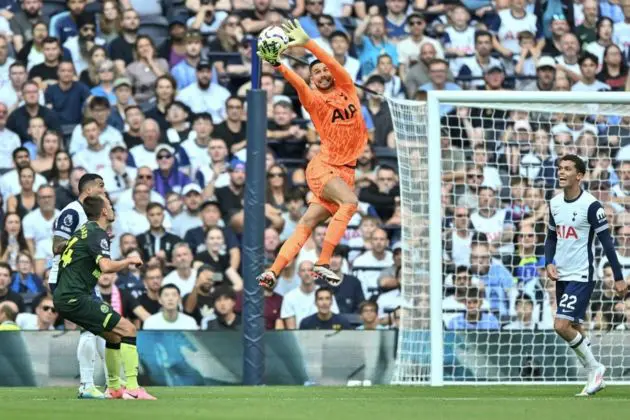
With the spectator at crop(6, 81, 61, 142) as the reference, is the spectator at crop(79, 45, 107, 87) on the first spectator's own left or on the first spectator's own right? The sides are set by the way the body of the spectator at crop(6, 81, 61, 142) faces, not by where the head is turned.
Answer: on the first spectator's own left

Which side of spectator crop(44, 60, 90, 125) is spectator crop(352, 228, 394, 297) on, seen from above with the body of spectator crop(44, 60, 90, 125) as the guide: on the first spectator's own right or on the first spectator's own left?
on the first spectator's own left

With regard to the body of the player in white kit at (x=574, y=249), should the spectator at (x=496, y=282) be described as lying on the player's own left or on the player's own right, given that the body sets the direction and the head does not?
on the player's own right

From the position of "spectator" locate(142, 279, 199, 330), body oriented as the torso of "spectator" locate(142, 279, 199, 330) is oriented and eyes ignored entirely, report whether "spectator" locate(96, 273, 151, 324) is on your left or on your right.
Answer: on your right

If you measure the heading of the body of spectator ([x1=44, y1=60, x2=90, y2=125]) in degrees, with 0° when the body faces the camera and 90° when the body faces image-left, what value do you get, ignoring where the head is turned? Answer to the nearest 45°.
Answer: approximately 0°

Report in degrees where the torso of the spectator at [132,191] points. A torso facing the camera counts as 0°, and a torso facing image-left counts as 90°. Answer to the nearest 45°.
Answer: approximately 0°
